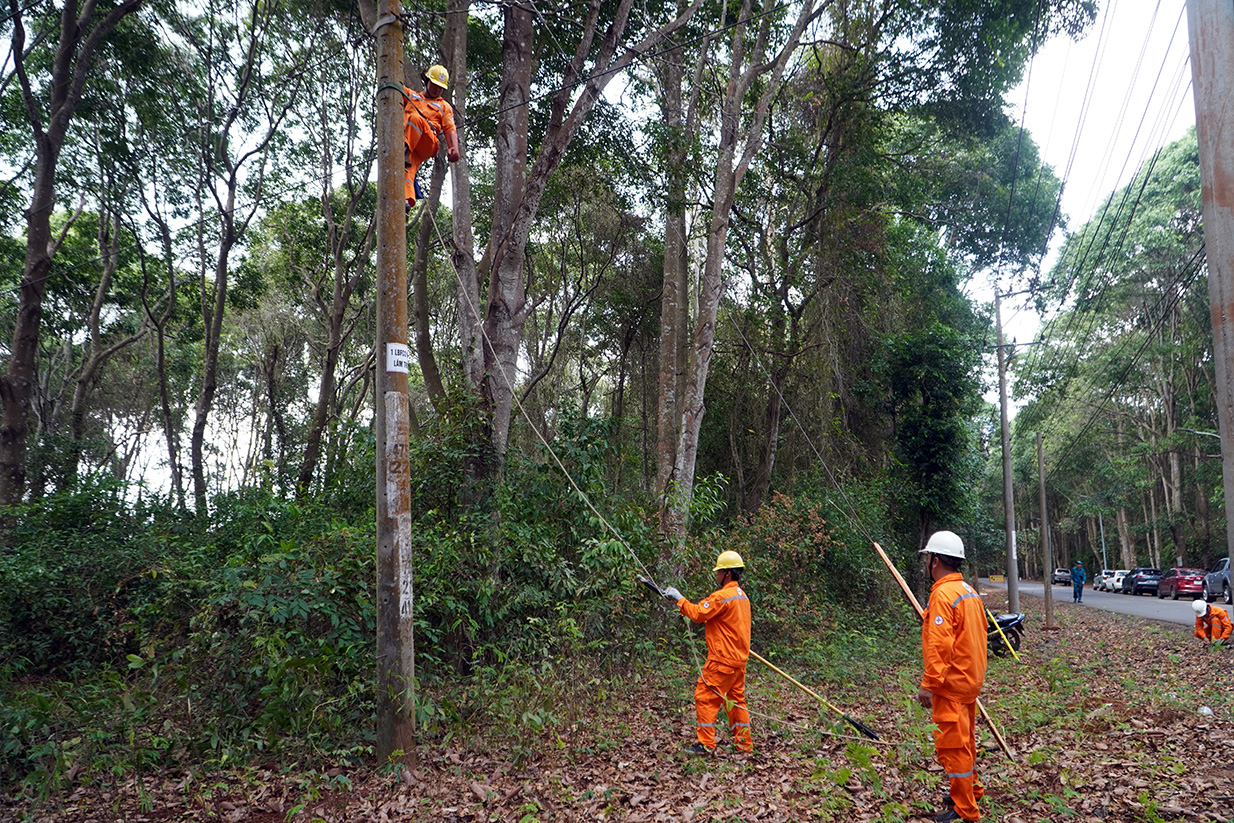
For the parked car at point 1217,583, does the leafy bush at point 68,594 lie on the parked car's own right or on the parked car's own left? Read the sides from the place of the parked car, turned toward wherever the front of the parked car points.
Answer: on the parked car's own left

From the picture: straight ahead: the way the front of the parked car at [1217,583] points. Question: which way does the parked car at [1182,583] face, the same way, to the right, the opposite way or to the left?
the same way

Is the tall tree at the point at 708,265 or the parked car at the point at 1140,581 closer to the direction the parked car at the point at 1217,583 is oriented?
the parked car

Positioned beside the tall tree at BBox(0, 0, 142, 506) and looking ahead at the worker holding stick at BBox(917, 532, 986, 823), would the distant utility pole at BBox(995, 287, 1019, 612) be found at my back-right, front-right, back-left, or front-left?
front-left

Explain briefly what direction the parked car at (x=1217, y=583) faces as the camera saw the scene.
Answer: facing away from the viewer and to the left of the viewer

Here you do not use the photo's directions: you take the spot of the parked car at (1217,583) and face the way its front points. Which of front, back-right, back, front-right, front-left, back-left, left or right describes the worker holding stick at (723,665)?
back-left

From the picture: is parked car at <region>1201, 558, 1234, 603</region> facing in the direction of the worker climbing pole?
no

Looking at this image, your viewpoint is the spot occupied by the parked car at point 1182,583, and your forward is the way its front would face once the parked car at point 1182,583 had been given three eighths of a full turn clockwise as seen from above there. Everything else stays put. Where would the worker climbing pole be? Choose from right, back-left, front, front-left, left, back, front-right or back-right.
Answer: right

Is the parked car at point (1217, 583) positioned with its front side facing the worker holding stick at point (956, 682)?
no

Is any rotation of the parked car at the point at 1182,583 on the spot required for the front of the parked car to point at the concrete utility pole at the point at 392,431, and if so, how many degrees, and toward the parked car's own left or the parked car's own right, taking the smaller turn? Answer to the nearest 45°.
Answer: approximately 135° to the parked car's own left

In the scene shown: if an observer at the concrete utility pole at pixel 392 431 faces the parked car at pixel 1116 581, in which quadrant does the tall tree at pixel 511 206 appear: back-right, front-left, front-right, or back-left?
front-left

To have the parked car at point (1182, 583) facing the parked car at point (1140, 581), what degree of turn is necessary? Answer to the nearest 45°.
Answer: approximately 45° to its right

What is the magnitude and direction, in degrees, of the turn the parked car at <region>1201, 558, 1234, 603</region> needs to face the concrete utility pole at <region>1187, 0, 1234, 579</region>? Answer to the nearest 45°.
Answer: approximately 135° to its left

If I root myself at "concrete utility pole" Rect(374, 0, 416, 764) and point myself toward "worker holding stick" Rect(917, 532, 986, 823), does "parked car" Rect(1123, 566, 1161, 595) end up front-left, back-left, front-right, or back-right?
front-left

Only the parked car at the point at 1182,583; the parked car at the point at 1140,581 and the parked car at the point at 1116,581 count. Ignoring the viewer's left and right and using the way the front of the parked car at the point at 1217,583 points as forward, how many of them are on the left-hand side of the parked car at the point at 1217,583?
0

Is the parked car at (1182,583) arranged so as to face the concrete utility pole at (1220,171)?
no
